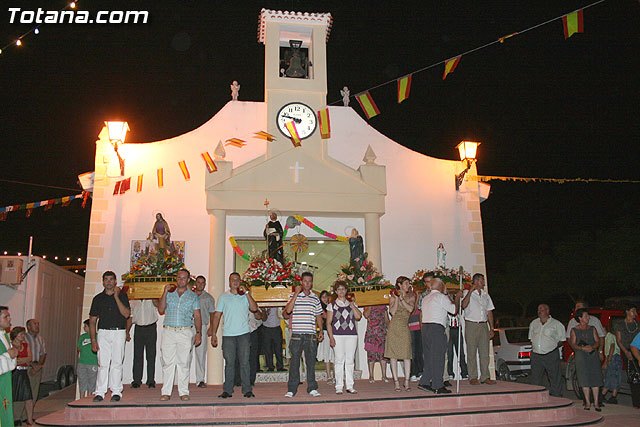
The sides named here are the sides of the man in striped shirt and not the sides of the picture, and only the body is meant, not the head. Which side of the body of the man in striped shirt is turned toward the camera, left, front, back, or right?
front

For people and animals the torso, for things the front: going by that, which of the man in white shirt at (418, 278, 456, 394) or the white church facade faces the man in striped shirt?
the white church facade

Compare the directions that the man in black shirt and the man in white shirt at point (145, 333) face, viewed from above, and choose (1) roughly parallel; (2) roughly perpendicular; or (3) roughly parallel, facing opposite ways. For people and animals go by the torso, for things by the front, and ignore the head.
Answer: roughly parallel

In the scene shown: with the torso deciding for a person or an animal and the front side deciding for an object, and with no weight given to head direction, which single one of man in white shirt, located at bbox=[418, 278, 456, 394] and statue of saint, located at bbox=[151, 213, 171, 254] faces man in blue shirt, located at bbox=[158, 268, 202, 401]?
the statue of saint

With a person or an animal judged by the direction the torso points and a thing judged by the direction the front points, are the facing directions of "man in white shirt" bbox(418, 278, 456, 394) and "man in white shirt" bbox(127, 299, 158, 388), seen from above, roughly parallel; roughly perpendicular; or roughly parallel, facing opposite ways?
roughly perpendicular

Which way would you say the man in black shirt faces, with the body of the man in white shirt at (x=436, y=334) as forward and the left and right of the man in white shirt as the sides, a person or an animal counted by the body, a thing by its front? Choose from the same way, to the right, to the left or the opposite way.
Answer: to the right

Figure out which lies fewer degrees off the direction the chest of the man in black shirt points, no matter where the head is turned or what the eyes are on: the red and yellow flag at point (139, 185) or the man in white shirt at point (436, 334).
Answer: the man in white shirt

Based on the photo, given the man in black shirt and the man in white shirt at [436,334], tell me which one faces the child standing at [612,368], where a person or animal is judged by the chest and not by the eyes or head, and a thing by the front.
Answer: the man in white shirt

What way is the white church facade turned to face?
toward the camera

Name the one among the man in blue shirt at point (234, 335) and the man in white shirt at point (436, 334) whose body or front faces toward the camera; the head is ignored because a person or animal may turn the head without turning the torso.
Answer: the man in blue shirt
